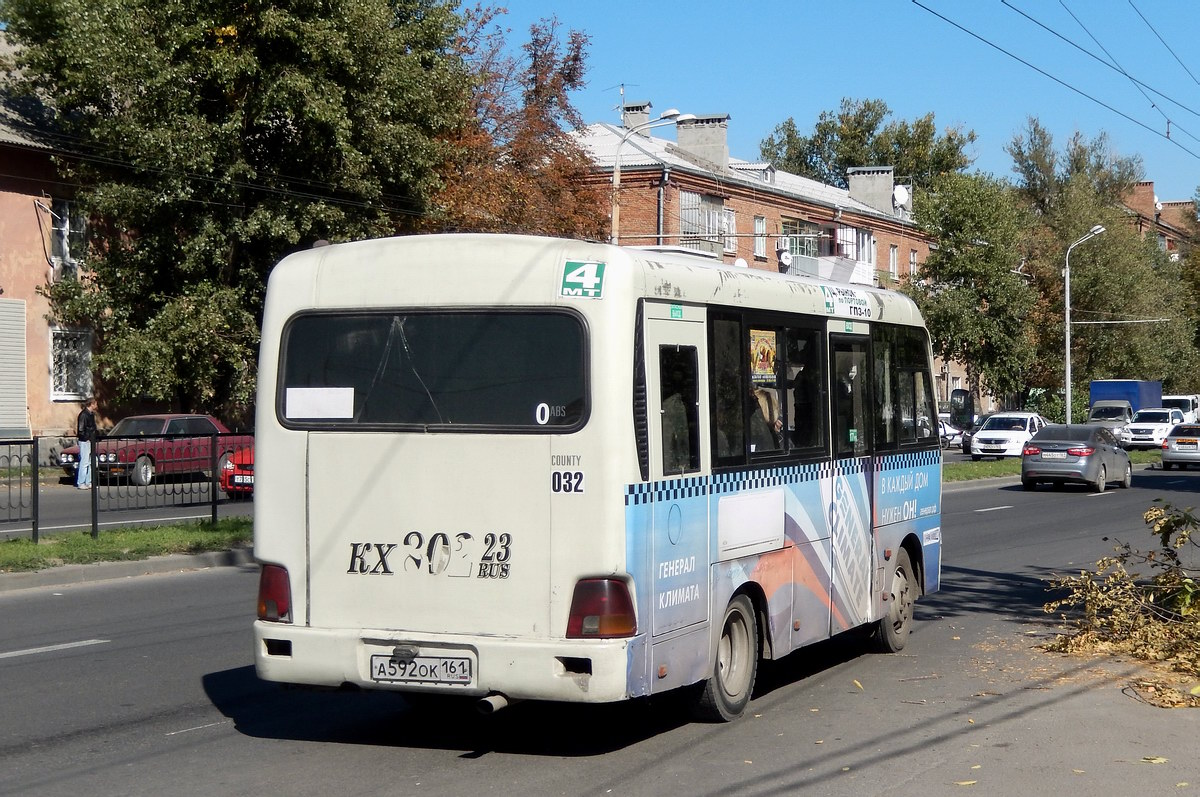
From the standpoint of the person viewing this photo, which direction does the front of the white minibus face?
facing away from the viewer and to the right of the viewer

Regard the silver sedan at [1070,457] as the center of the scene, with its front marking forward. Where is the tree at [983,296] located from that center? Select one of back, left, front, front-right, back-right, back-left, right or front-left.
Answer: front-left

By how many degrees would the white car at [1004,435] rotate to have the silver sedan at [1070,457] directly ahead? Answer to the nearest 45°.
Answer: approximately 45° to its left

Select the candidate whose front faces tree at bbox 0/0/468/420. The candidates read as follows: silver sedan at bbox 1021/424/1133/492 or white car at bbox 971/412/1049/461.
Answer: the white car

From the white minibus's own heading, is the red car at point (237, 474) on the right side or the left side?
on its left

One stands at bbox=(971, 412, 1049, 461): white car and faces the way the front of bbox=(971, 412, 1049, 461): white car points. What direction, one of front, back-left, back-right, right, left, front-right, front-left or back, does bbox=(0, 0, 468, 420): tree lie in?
front

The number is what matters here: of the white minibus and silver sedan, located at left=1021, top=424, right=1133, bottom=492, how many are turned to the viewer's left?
0

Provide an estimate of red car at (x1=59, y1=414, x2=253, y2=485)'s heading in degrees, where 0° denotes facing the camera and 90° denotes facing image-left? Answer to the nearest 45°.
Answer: approximately 45°

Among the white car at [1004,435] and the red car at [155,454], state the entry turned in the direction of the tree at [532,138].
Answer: the white car

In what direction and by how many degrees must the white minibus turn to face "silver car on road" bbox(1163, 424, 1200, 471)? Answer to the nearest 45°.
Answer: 0° — it already faces it

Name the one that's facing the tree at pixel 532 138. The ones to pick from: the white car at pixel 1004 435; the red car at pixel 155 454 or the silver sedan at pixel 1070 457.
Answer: the white car

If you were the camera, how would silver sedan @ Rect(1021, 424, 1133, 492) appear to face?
facing away from the viewer and to the right of the viewer

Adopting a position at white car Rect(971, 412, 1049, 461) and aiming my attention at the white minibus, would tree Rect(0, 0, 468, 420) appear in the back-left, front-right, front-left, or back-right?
front-right

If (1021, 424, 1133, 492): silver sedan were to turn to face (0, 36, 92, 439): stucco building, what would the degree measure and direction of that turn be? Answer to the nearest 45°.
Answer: approximately 135° to its left
